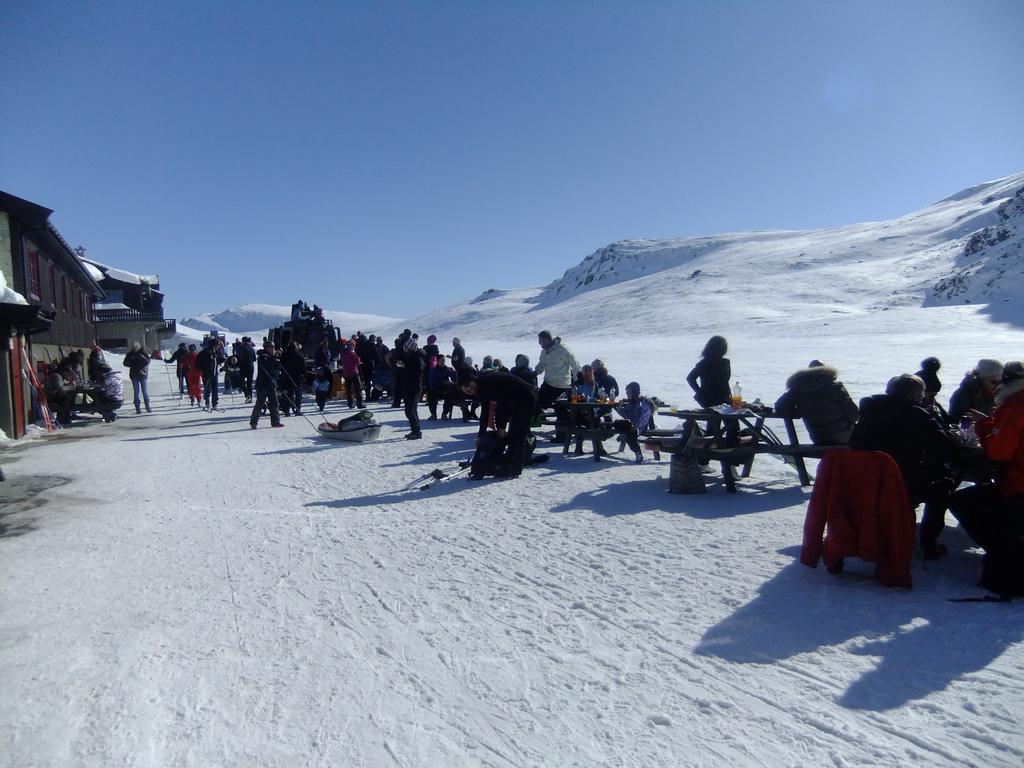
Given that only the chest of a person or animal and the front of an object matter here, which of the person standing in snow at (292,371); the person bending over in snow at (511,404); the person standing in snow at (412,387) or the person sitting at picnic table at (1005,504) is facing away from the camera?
the person standing in snow at (292,371)

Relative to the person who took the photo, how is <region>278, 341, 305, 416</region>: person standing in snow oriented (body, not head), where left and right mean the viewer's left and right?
facing away from the viewer

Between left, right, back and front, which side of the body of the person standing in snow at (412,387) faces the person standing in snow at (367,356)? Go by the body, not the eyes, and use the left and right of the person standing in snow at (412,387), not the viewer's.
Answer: right

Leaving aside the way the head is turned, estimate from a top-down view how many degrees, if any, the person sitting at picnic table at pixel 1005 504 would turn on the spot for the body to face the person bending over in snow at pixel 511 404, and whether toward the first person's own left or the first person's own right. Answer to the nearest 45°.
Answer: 0° — they already face them

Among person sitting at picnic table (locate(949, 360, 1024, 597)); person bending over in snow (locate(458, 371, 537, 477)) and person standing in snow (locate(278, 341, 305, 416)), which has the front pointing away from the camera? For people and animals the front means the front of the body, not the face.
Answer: person standing in snow (locate(278, 341, 305, 416))

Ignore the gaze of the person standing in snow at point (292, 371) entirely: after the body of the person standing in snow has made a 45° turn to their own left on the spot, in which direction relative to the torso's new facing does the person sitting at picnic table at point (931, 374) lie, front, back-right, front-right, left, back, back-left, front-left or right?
back

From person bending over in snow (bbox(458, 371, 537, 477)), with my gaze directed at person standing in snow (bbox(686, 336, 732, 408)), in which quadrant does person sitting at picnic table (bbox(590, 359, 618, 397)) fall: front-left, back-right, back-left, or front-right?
front-left

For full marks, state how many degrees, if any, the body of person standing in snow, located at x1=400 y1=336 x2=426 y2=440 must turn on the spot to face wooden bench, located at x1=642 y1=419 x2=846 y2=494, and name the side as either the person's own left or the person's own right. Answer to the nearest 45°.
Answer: approximately 135° to the person's own left

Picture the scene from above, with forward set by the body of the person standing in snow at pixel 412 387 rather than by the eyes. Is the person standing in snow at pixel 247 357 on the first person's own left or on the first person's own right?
on the first person's own right

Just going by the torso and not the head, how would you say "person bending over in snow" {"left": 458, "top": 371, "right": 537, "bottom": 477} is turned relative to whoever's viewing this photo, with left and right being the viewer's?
facing to the left of the viewer

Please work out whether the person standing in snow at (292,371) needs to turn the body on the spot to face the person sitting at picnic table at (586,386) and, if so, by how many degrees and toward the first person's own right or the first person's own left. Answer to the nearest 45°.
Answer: approximately 135° to the first person's own right

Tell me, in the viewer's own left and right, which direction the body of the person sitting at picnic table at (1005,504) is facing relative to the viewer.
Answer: facing to the left of the viewer

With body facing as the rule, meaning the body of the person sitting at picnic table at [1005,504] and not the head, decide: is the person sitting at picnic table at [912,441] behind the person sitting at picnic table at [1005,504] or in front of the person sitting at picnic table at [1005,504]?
in front

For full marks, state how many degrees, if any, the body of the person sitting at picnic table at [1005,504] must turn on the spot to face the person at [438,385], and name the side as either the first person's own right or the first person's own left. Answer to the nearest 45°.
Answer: approximately 45° to the first person's own right

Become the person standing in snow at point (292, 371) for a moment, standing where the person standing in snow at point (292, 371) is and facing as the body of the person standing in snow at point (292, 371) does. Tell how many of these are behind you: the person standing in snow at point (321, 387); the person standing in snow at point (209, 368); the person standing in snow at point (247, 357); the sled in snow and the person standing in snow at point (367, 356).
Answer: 1
